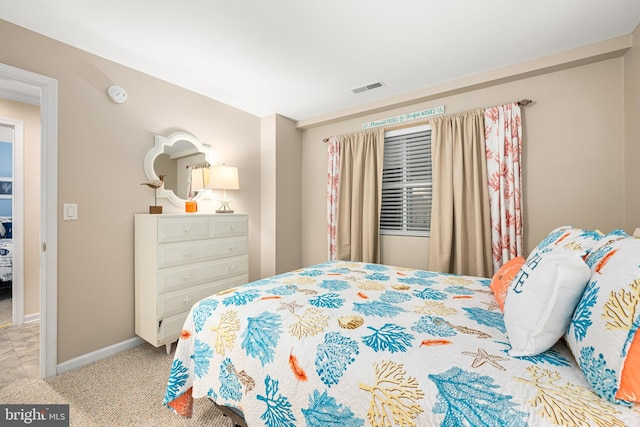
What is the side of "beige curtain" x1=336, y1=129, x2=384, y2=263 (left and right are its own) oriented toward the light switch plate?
front

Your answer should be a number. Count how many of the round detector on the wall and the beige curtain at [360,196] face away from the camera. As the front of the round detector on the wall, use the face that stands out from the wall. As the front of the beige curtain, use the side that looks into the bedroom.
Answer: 0

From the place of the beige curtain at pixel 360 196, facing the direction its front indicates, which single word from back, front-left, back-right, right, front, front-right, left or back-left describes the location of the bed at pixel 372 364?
front-left

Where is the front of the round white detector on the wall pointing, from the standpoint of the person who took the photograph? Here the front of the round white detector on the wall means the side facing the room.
facing the viewer and to the right of the viewer

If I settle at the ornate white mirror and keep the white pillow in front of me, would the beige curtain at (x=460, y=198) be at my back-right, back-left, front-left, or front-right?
front-left

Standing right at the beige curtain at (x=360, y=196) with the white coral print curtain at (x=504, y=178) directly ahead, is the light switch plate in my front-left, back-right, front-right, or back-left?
back-right

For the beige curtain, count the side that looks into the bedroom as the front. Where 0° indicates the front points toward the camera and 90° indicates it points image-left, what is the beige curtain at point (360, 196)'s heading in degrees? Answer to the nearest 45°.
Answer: approximately 45°

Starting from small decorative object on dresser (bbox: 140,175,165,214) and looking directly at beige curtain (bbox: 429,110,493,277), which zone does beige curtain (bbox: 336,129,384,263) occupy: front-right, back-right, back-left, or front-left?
front-left

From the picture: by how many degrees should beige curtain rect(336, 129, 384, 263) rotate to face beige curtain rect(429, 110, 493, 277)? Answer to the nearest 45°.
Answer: approximately 90° to its left

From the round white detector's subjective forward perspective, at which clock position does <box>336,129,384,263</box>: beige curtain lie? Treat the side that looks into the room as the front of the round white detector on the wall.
The beige curtain is roughly at 11 o'clock from the round white detector on the wall.

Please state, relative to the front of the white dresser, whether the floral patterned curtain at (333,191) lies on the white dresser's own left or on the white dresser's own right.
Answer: on the white dresser's own left

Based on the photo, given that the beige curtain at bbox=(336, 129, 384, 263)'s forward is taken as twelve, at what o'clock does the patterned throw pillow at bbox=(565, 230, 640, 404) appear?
The patterned throw pillow is roughly at 10 o'clock from the beige curtain.

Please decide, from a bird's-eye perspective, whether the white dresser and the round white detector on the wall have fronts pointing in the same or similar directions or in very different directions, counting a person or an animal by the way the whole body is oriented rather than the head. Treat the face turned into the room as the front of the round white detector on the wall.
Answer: same or similar directions

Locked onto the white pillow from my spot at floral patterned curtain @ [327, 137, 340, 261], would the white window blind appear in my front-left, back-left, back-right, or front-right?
front-left

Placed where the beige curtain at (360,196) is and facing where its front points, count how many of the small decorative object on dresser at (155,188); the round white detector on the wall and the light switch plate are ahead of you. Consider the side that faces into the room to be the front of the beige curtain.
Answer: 3

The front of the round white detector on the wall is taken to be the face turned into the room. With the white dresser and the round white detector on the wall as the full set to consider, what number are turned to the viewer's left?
0

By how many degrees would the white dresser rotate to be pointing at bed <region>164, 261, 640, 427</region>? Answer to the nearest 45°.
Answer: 0° — it already faces it
